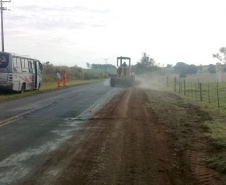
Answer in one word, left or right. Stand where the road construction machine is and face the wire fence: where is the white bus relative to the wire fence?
right

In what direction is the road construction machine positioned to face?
toward the camera

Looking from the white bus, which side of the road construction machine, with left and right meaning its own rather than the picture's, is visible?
front
